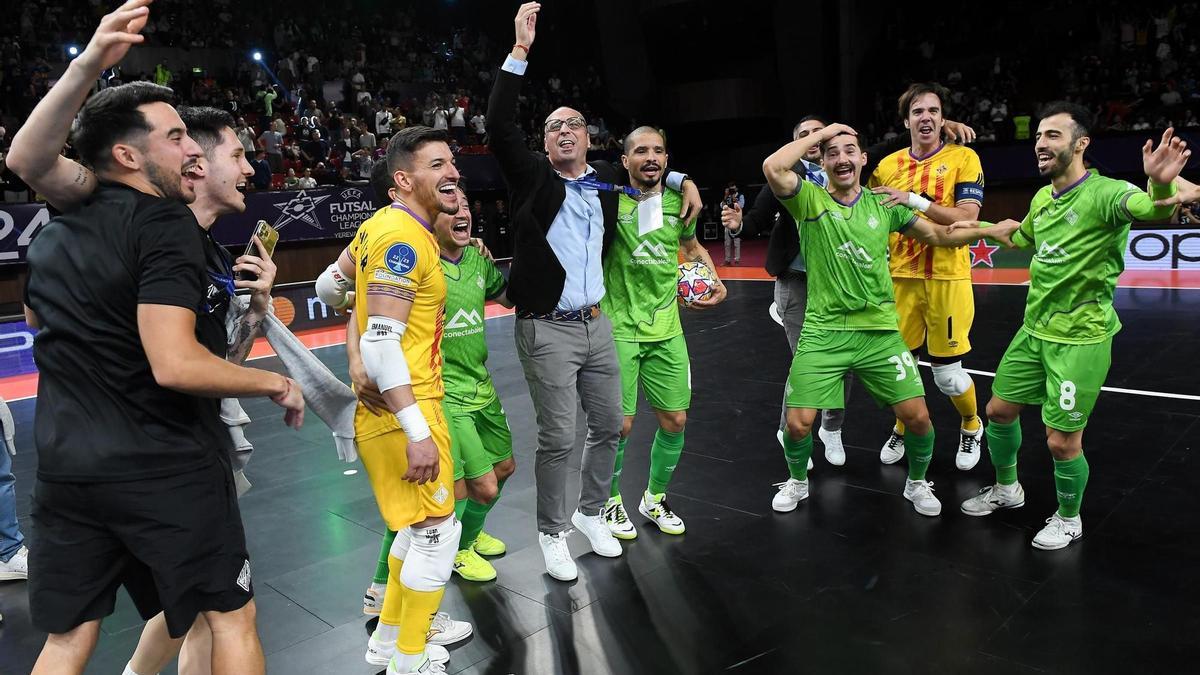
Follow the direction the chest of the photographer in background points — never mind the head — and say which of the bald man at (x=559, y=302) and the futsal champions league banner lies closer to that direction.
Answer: the bald man

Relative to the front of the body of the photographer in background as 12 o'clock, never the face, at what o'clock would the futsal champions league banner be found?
The futsal champions league banner is roughly at 2 o'clock from the photographer in background.

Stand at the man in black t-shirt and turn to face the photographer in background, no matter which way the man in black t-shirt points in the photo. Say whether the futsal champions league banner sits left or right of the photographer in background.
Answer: left

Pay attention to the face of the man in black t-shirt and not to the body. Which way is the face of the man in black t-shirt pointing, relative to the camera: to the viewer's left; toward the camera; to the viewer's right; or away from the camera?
to the viewer's right

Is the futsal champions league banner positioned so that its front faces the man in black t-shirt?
yes

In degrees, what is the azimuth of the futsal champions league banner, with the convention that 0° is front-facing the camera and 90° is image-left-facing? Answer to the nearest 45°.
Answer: approximately 0°

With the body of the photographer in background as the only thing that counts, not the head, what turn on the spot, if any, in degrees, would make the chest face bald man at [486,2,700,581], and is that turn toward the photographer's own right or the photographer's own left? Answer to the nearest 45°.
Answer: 0° — they already face them

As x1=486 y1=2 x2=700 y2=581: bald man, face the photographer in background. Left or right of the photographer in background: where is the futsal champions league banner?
left

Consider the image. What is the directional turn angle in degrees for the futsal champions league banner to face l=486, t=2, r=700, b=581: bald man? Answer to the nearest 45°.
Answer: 0° — it already faces them

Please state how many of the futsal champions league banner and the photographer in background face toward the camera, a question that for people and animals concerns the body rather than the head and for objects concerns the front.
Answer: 2

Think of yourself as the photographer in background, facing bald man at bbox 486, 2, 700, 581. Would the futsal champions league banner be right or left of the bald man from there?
right

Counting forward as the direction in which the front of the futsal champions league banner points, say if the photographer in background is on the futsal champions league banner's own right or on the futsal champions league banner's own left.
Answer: on the futsal champions league banner's own left
